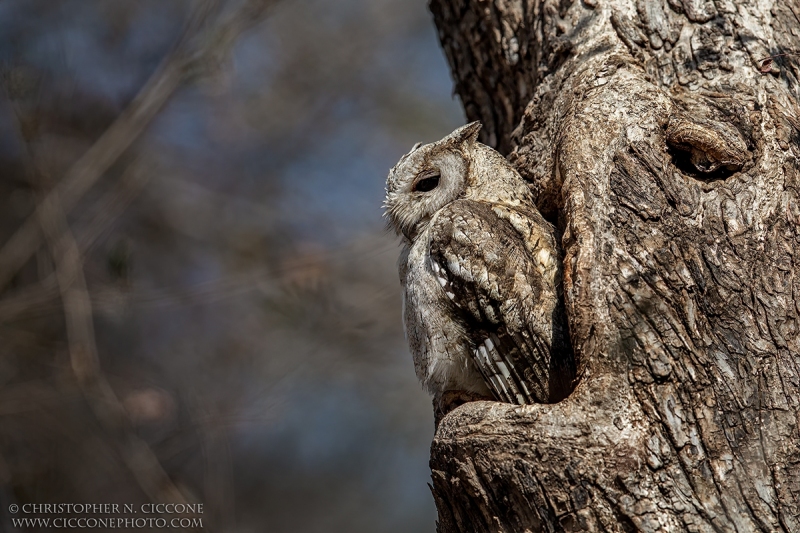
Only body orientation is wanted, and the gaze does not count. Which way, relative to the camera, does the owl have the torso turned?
to the viewer's left
